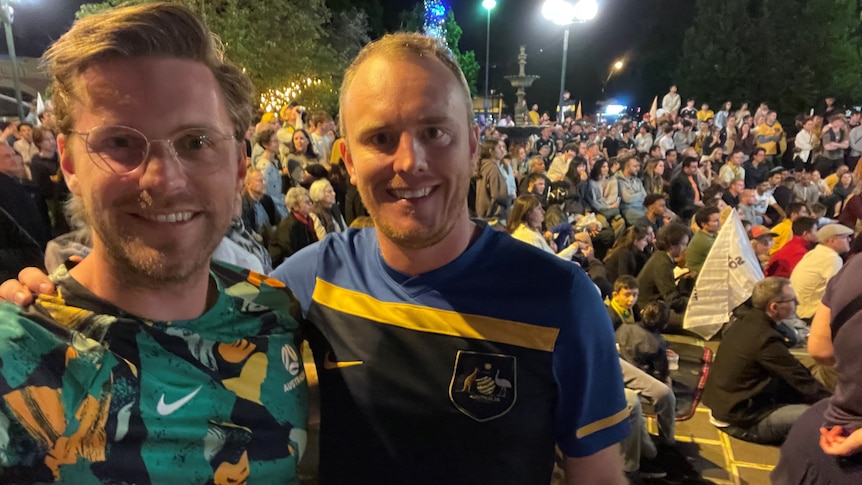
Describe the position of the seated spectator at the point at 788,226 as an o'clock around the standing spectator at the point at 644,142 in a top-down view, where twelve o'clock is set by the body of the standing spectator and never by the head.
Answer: The seated spectator is roughly at 10 o'clock from the standing spectator.

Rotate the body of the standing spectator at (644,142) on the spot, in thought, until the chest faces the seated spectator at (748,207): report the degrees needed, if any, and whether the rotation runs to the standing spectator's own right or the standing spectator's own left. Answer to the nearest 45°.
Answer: approximately 45° to the standing spectator's own left

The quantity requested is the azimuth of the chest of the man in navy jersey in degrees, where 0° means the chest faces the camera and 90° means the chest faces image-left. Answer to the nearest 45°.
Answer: approximately 0°
